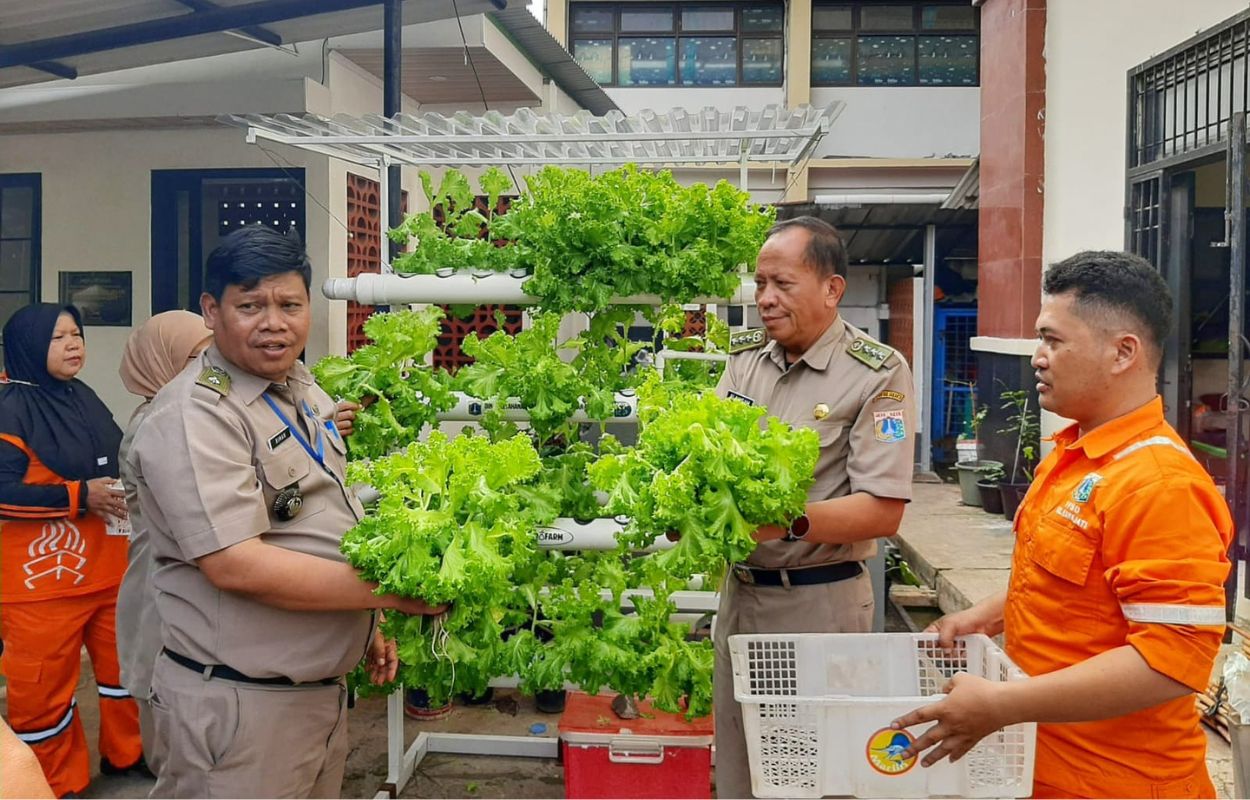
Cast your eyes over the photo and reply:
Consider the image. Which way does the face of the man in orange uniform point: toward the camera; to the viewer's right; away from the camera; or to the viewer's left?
to the viewer's left

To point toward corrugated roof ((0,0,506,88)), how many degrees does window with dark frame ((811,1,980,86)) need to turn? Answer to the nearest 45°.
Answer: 0° — it already faces it

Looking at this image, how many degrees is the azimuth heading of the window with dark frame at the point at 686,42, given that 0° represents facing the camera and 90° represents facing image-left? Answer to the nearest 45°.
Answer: approximately 0°

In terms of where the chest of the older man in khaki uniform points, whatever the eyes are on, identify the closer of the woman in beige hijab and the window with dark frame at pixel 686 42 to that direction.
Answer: the woman in beige hijab

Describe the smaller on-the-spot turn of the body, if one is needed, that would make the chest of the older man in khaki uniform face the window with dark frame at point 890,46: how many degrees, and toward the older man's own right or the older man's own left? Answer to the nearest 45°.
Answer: approximately 135° to the older man's own right

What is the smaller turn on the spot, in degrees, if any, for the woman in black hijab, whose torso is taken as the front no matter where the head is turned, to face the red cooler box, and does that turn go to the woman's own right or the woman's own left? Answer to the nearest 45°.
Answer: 0° — they already face it

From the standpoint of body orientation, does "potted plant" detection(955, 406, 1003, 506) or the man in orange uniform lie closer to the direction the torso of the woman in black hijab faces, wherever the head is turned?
the man in orange uniform
